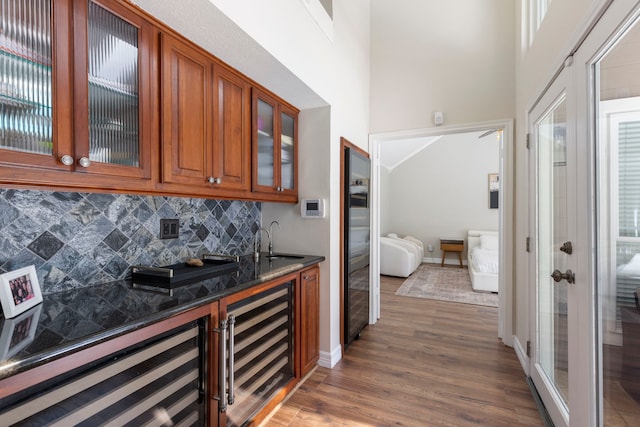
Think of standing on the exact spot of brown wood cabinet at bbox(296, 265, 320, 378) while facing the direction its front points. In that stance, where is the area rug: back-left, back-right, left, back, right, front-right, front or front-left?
left

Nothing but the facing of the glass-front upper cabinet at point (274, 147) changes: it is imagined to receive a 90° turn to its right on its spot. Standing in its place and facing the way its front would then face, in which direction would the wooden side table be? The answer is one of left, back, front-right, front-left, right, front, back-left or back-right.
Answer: back

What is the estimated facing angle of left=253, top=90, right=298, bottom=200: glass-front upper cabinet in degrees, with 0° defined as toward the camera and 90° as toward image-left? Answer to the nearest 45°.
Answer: approximately 315°

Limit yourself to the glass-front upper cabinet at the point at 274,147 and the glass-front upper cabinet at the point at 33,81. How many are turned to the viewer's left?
0

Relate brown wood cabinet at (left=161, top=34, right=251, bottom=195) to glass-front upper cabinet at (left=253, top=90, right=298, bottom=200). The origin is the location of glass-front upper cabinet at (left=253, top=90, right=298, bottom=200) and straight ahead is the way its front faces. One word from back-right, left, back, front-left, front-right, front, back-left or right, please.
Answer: right

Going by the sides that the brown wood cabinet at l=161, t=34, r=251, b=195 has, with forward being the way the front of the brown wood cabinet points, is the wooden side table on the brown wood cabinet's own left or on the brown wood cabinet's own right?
on the brown wood cabinet's own left

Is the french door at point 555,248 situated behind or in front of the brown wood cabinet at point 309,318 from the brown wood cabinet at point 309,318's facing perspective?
in front

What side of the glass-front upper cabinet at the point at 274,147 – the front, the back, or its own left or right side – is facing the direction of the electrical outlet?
right

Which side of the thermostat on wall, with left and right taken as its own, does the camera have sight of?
front

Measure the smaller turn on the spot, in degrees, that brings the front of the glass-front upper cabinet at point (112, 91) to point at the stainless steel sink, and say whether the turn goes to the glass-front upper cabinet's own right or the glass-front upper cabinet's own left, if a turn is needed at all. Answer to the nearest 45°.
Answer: approximately 90° to the glass-front upper cabinet's own left

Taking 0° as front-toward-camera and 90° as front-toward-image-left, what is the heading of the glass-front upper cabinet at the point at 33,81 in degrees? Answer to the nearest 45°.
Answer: approximately 315°

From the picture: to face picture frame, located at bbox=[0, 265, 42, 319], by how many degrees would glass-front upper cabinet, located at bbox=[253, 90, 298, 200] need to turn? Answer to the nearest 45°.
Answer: approximately 90° to its right
